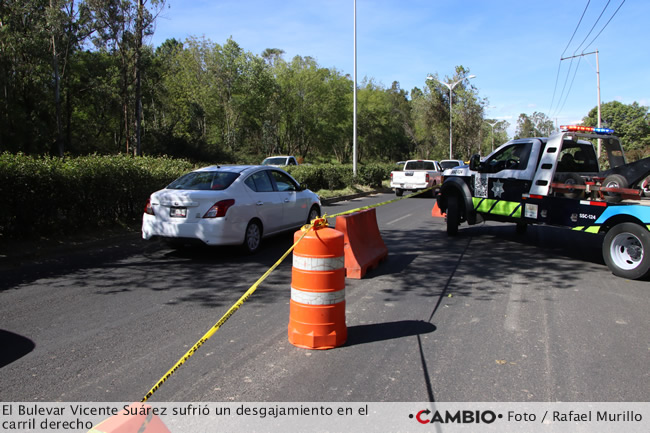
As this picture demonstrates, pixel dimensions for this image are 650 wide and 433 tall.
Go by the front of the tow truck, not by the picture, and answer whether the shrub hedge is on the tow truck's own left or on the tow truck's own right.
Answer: on the tow truck's own left

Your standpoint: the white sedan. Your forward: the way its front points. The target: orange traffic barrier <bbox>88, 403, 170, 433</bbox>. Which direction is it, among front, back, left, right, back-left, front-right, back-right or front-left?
back-right

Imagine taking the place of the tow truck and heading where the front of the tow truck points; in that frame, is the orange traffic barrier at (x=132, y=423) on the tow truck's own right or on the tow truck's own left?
on the tow truck's own left

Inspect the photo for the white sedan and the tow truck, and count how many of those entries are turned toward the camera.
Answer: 0

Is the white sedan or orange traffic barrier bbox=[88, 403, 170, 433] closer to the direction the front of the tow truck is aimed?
the white sedan

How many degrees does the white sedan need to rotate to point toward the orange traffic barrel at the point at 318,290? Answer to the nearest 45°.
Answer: approximately 135° to its right

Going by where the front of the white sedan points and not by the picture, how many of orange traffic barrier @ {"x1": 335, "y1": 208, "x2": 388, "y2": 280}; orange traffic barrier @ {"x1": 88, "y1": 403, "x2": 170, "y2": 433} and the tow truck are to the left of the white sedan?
0

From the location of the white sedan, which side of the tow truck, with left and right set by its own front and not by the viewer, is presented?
left

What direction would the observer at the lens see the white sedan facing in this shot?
facing away from the viewer and to the right of the viewer

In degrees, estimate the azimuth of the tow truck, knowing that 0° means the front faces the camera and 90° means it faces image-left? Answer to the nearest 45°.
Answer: approximately 135°

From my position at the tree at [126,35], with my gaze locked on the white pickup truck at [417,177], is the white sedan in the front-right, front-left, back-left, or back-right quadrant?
front-right

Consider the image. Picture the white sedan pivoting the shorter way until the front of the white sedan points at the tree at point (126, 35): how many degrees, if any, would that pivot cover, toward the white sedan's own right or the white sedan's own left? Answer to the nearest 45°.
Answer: approximately 45° to the white sedan's own left

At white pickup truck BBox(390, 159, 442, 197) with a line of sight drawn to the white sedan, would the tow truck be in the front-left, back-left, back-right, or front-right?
front-left

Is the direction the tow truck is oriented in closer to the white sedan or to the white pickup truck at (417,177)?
the white pickup truck
